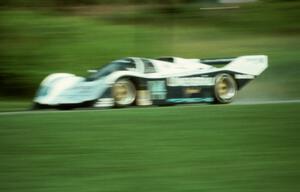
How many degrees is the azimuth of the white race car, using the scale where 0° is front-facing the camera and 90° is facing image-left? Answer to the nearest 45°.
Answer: approximately 45°
